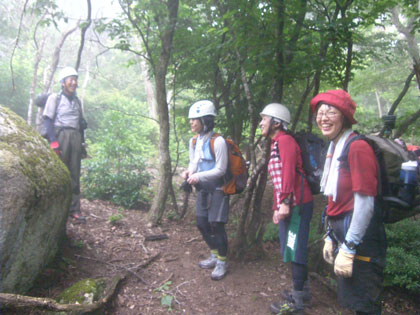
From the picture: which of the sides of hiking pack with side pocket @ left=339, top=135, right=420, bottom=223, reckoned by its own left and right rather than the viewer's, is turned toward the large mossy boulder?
back

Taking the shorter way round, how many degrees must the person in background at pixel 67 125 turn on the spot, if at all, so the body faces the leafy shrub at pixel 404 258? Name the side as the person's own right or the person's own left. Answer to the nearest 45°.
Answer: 0° — they already face it

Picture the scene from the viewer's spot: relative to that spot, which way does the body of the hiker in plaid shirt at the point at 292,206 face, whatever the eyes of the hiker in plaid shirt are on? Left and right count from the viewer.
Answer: facing to the left of the viewer

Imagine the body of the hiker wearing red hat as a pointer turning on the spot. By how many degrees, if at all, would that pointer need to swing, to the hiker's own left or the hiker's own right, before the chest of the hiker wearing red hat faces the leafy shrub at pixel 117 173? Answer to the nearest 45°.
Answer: approximately 90° to the hiker's own right

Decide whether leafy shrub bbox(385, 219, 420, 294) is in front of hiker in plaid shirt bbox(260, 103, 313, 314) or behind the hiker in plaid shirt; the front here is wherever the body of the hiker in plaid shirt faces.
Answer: behind

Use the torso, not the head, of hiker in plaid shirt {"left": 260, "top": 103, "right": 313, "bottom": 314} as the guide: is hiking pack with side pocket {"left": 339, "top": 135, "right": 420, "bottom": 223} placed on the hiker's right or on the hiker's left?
on the hiker's left

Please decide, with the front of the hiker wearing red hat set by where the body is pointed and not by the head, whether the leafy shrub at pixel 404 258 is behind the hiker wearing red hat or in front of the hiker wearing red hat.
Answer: behind

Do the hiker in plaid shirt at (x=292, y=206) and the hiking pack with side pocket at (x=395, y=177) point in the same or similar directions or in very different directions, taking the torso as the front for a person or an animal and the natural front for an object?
very different directions

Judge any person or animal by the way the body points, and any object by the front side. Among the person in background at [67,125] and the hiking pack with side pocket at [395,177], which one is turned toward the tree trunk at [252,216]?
the person in background
